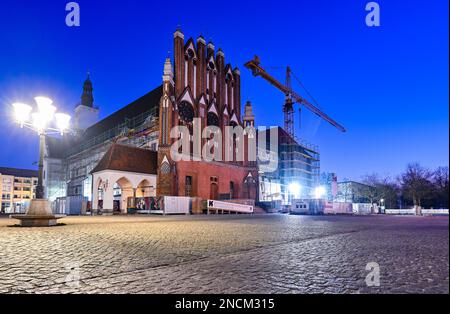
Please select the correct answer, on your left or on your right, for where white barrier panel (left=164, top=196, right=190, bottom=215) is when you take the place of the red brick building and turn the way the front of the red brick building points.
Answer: on your right

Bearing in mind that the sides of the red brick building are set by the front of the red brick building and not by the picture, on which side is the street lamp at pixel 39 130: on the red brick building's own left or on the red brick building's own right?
on the red brick building's own right

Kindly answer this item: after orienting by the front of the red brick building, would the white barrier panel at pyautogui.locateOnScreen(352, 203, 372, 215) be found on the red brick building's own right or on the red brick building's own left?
on the red brick building's own left

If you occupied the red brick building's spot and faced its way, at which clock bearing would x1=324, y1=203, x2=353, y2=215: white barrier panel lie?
The white barrier panel is roughly at 11 o'clock from the red brick building.

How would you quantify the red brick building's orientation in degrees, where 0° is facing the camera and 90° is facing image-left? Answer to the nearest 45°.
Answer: approximately 315°
